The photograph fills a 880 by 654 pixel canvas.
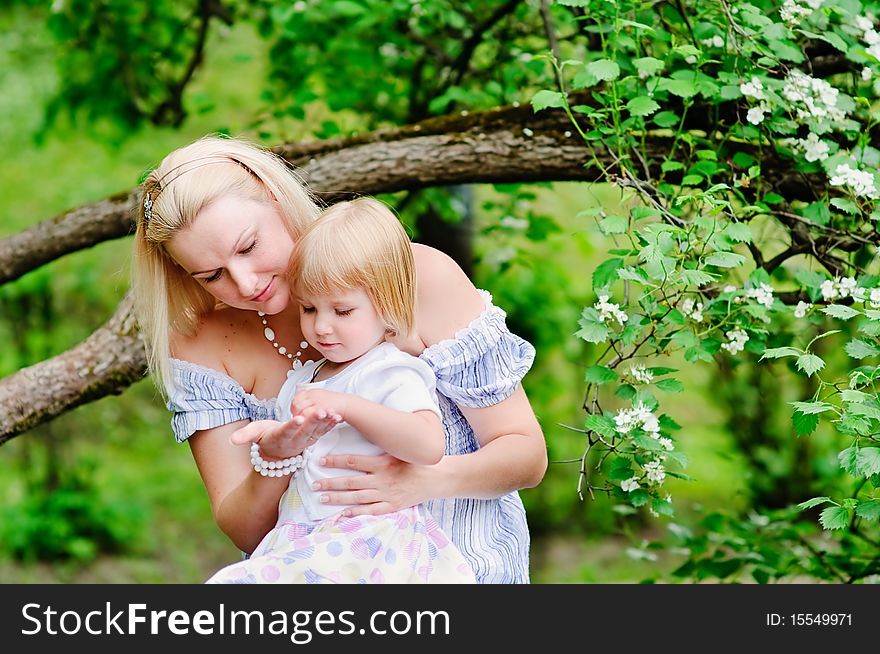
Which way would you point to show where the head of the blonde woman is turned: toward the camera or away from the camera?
toward the camera

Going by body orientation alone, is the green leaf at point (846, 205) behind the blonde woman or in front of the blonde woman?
behind

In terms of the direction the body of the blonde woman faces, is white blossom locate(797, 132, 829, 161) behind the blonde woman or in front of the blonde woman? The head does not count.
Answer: behind

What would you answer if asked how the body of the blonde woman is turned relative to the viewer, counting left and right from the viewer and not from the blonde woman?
facing the viewer and to the left of the viewer

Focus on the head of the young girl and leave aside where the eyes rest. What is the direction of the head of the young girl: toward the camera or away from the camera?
toward the camera

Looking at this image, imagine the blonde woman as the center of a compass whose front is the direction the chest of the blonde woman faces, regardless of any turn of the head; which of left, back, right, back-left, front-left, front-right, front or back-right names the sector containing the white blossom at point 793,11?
back-left

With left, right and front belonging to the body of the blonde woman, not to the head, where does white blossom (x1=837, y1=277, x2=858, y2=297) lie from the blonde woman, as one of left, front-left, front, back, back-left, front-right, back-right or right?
back-left
